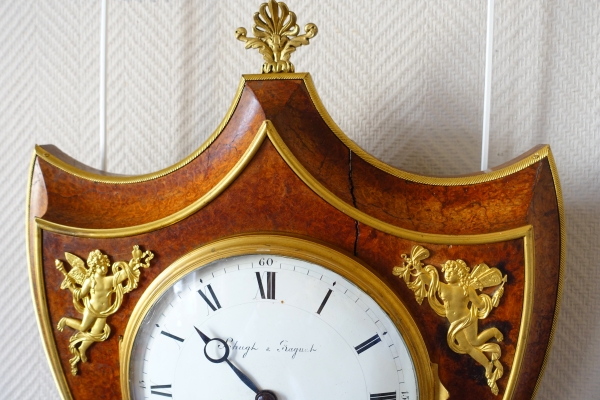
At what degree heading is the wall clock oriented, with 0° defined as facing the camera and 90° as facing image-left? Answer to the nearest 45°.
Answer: approximately 0°
